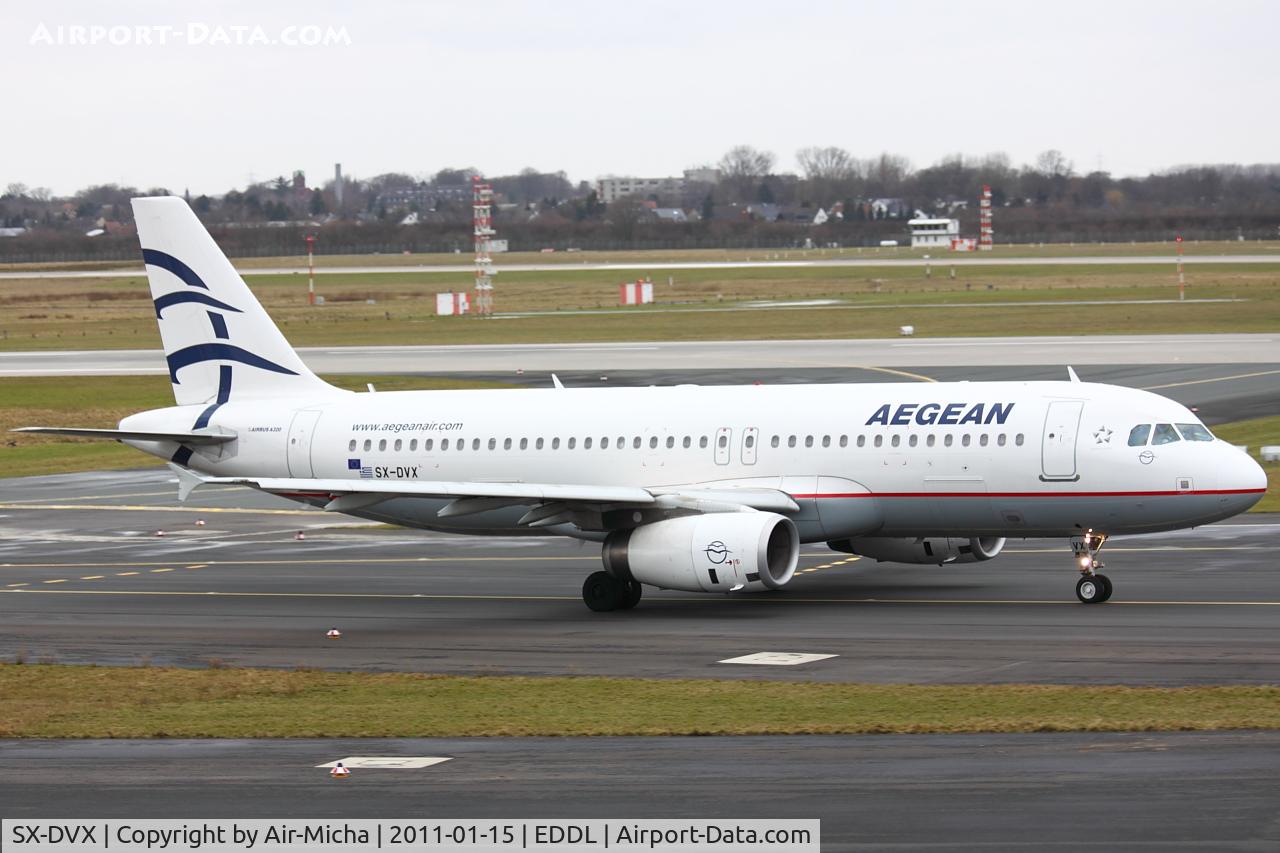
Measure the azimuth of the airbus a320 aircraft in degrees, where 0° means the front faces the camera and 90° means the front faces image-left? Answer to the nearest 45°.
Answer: approximately 315°
